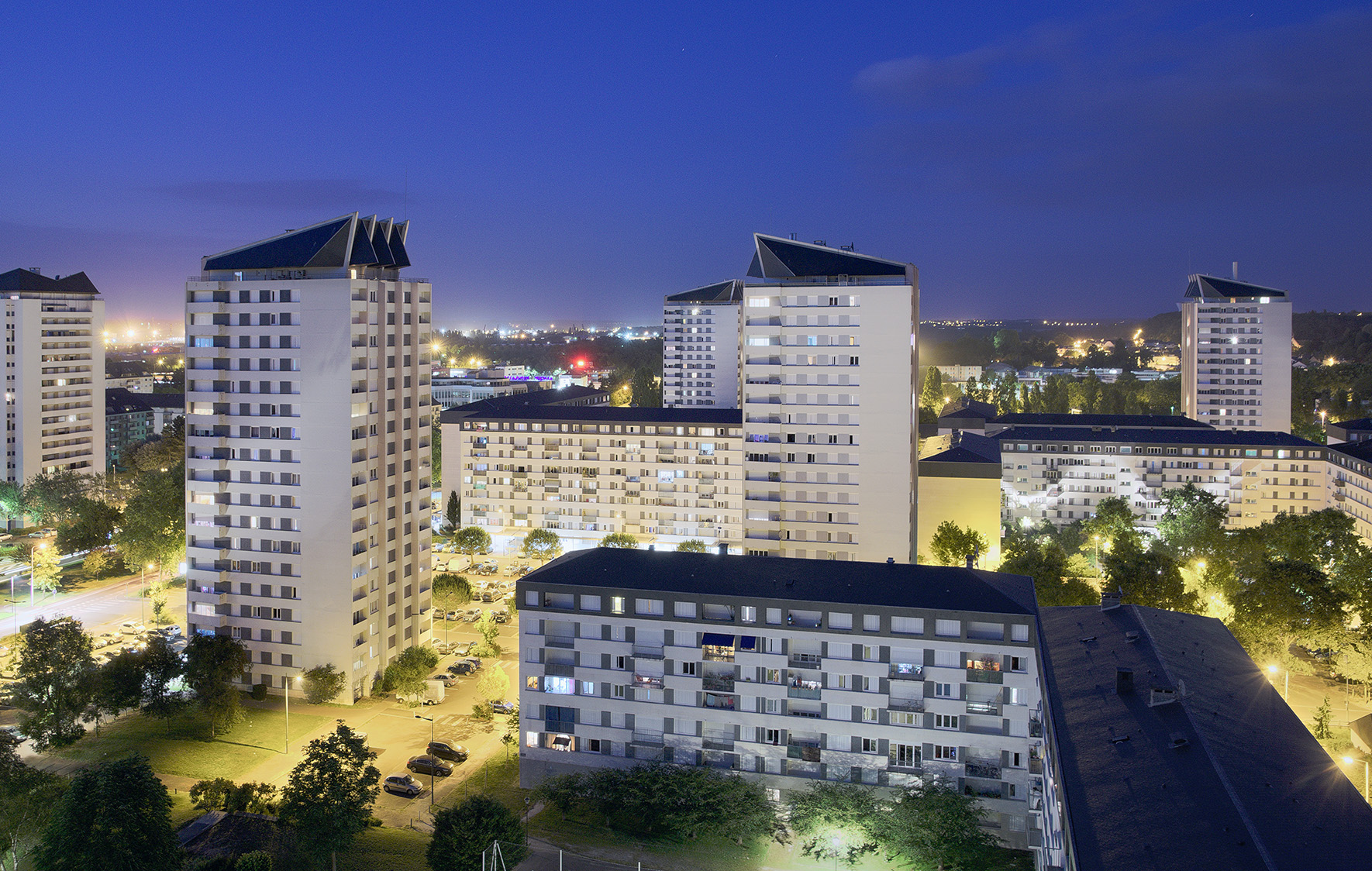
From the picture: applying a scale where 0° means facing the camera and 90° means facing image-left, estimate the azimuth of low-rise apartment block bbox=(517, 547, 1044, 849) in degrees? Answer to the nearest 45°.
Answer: approximately 0°

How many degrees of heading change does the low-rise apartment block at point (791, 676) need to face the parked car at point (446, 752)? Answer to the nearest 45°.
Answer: approximately 90° to its right

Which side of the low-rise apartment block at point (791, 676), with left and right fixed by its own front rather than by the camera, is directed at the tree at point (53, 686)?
right

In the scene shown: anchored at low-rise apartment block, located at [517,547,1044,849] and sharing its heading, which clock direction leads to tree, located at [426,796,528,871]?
The tree is roughly at 2 o'clock from the low-rise apartment block.

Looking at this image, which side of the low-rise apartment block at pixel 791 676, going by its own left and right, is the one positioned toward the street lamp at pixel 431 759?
right

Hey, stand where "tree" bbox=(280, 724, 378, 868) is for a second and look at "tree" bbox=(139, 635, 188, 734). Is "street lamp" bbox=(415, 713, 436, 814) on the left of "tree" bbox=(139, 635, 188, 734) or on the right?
right

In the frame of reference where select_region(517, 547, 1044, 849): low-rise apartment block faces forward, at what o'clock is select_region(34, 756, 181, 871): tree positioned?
The tree is roughly at 2 o'clock from the low-rise apartment block.

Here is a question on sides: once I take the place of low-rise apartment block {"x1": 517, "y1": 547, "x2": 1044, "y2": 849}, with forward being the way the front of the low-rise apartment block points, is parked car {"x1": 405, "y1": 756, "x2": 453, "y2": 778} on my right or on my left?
on my right

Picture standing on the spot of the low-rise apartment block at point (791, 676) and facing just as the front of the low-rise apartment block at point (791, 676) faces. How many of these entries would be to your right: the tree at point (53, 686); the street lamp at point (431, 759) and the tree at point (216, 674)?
3
